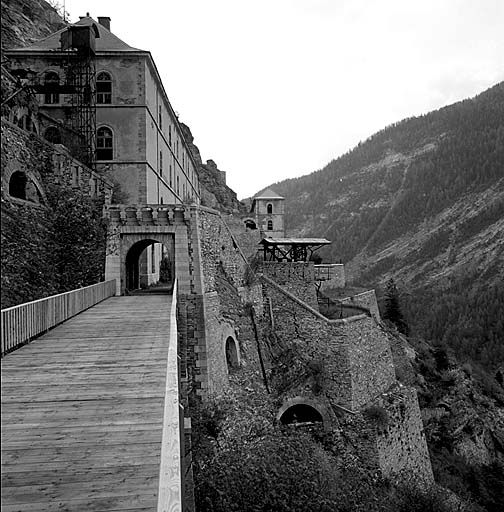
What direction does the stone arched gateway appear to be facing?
toward the camera

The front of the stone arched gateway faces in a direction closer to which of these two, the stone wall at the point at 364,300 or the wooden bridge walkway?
the wooden bridge walkway

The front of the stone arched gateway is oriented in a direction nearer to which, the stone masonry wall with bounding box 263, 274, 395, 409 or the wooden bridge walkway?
the wooden bridge walkway

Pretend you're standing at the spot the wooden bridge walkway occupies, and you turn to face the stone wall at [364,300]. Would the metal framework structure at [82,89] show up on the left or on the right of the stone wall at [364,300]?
left

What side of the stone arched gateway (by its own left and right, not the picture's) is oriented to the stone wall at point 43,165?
right

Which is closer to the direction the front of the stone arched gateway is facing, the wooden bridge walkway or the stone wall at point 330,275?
the wooden bridge walkway

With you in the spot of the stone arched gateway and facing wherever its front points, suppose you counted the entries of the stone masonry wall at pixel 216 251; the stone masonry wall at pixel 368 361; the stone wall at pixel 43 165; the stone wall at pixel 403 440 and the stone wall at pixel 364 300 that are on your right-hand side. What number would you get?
1

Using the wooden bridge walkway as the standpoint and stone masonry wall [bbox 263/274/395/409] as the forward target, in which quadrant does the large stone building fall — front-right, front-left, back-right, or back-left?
front-left

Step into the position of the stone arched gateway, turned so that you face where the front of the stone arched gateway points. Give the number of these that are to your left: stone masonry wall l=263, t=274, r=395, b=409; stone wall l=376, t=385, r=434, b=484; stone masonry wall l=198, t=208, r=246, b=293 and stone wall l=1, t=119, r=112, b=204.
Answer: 3

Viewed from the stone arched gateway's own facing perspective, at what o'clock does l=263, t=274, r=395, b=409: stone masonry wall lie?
The stone masonry wall is roughly at 9 o'clock from the stone arched gateway.

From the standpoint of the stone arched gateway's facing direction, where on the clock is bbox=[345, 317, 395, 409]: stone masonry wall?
The stone masonry wall is roughly at 9 o'clock from the stone arched gateway.

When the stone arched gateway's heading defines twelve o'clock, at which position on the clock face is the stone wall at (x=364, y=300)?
The stone wall is roughly at 8 o'clock from the stone arched gateway.

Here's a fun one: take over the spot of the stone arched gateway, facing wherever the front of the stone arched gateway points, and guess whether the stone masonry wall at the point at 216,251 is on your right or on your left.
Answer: on your left

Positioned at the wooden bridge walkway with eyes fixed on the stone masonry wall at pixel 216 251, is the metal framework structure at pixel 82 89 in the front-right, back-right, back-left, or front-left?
front-left

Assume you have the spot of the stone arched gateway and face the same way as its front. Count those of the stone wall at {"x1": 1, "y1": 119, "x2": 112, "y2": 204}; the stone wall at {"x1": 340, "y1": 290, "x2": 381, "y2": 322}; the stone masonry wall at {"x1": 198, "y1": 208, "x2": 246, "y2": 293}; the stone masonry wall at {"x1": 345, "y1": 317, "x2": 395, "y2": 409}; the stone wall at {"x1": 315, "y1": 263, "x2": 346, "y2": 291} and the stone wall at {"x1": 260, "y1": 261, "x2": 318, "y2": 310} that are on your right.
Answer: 1

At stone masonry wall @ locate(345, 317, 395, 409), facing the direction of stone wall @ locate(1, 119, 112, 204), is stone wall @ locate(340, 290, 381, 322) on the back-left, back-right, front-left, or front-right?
back-right

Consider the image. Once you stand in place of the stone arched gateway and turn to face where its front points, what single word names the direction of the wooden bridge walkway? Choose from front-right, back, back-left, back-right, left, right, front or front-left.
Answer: front
